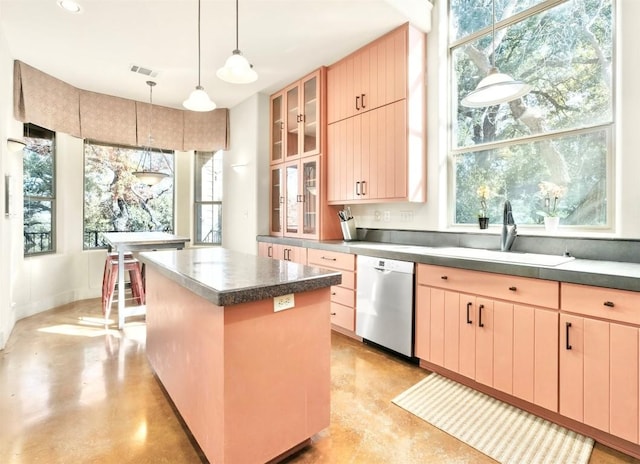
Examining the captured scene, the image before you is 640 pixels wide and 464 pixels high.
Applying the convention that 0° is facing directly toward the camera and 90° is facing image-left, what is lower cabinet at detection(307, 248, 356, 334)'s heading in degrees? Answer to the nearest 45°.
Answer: approximately 45°

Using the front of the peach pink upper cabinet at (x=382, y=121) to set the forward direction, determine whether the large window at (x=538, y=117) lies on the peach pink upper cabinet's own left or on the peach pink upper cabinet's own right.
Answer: on the peach pink upper cabinet's own left

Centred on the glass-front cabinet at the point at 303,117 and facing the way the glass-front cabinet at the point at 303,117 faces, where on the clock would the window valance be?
The window valance is roughly at 2 o'clock from the glass-front cabinet.

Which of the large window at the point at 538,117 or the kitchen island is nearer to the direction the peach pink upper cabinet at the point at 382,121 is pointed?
the kitchen island

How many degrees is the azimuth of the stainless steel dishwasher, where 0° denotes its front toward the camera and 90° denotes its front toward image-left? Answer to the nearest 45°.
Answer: approximately 45°

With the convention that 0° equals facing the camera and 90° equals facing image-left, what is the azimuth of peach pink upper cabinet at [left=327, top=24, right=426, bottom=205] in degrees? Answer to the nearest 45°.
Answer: approximately 45°

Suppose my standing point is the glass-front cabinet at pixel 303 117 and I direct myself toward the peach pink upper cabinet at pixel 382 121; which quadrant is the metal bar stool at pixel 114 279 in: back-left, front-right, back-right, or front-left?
back-right

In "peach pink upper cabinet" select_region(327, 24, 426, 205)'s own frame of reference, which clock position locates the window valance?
The window valance is roughly at 2 o'clock from the peach pink upper cabinet.

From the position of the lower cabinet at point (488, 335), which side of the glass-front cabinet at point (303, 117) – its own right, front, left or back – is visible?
left
